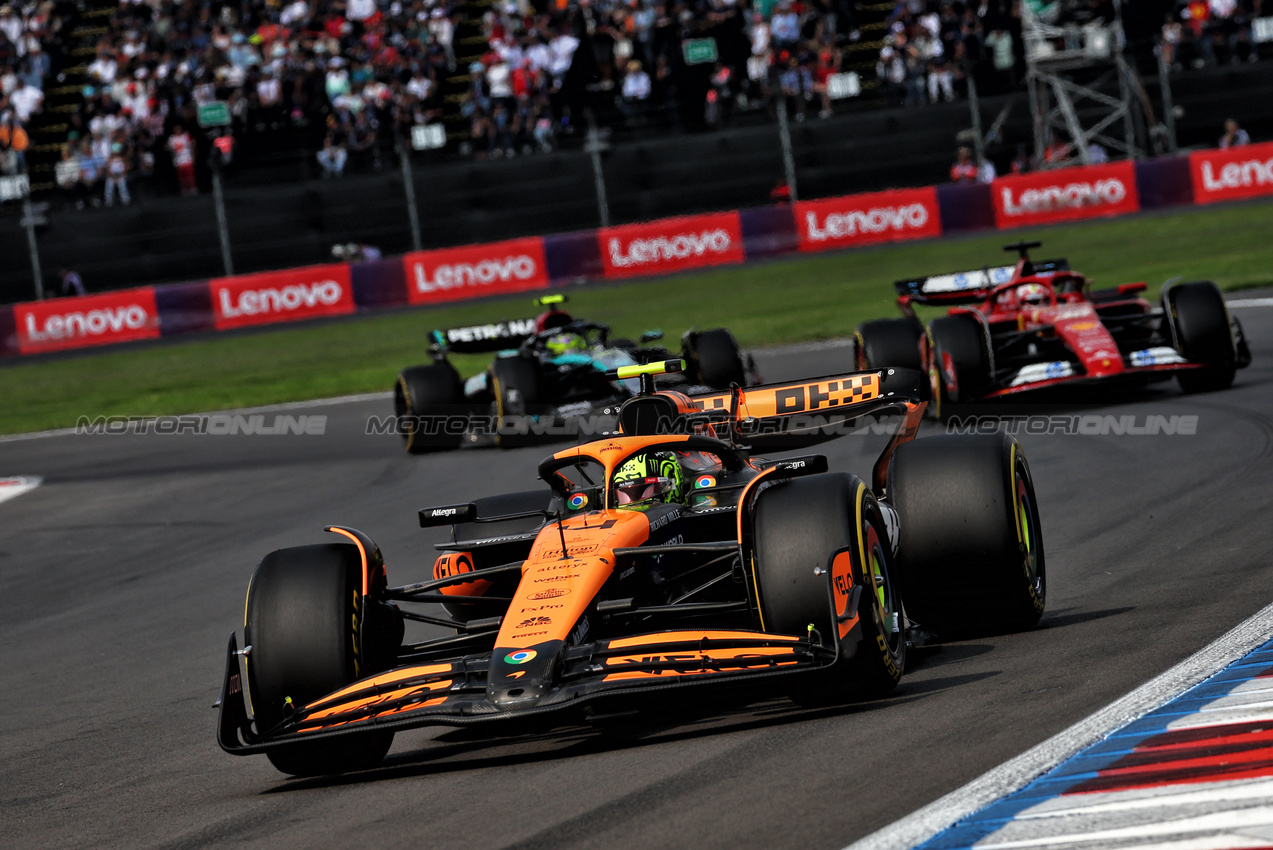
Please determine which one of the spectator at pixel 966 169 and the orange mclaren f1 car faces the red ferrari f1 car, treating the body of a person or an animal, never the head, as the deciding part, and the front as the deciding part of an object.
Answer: the spectator

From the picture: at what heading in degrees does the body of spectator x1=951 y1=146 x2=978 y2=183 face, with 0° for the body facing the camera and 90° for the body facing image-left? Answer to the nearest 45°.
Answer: approximately 0°

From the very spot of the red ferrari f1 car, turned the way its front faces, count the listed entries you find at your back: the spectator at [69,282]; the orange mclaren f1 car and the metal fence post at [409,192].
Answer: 2

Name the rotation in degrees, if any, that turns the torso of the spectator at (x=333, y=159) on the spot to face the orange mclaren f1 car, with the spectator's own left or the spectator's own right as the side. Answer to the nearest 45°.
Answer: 0° — they already face it

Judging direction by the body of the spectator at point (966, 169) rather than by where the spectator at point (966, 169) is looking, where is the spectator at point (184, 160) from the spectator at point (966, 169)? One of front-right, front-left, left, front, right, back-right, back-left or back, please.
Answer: right

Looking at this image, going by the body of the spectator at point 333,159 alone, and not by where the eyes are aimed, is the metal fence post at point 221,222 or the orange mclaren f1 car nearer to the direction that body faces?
the orange mclaren f1 car

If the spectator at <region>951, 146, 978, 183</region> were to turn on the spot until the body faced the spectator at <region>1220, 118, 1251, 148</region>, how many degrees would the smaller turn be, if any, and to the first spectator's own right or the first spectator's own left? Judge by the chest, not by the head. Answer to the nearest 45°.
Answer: approximately 90° to the first spectator's own left

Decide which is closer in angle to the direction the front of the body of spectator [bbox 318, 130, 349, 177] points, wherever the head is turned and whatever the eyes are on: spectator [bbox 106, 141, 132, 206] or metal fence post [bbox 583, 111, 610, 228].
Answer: the metal fence post

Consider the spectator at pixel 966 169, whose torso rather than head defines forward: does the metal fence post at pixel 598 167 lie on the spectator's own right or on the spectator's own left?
on the spectator's own right

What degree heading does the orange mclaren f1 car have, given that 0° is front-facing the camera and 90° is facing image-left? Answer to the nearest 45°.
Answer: approximately 45°
